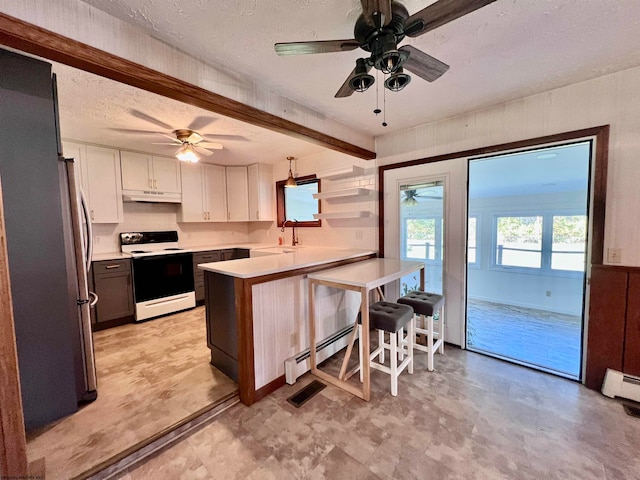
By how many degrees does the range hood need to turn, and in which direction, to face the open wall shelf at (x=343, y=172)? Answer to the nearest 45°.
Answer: approximately 45° to its left

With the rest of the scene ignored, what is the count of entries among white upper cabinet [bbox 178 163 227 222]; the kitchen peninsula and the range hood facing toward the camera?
2

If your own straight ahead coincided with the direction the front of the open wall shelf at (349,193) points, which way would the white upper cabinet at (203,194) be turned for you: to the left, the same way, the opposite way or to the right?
to the left

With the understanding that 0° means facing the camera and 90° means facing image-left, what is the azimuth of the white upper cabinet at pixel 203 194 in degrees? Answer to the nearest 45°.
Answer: approximately 0°

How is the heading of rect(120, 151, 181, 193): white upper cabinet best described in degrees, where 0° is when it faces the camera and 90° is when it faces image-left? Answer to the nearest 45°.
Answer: approximately 0°

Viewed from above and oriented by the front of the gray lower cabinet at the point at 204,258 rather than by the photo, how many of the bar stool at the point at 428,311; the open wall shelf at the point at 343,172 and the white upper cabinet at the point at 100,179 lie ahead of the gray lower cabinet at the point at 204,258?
2

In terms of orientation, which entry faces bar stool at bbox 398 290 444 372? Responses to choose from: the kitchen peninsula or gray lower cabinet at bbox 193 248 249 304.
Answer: the gray lower cabinet

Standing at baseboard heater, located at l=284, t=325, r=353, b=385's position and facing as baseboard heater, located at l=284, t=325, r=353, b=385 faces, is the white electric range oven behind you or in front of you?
behind

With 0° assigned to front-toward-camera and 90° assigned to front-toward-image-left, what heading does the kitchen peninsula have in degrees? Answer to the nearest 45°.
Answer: approximately 135°

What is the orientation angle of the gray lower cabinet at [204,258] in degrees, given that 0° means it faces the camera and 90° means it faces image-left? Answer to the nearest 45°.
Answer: approximately 315°

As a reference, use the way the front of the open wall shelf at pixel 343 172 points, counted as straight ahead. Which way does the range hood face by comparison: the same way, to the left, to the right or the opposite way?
to the left
